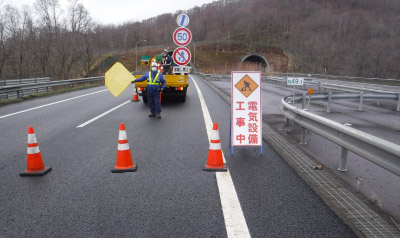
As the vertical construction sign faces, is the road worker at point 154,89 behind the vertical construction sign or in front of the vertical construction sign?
behind

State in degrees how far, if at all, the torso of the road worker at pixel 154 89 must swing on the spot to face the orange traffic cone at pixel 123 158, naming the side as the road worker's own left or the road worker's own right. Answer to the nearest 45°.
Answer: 0° — they already face it

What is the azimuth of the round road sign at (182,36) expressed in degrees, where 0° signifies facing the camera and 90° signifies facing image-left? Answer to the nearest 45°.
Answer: approximately 0°

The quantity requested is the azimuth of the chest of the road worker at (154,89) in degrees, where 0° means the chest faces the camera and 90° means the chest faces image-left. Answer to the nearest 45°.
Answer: approximately 0°
